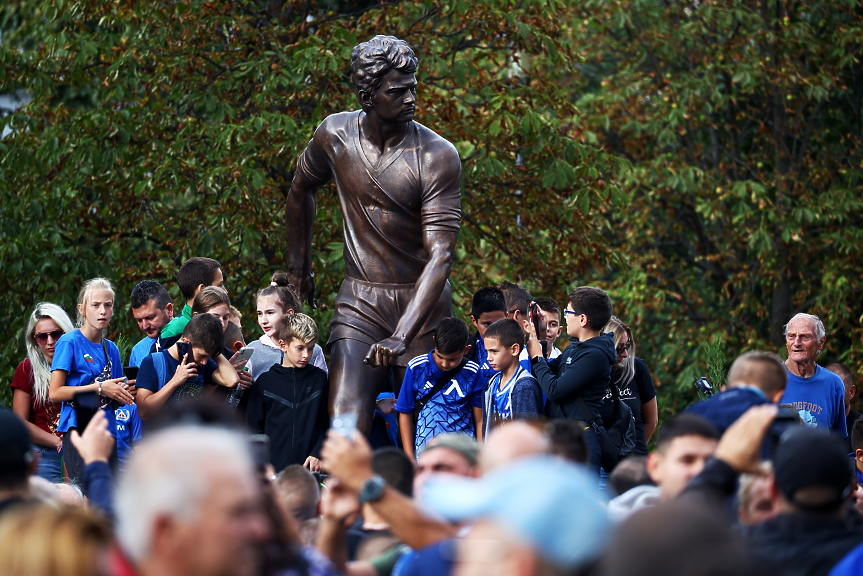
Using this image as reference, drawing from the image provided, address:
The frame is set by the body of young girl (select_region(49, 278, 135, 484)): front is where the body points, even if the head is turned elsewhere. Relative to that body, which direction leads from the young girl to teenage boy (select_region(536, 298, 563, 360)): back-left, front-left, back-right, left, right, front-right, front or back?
front-left

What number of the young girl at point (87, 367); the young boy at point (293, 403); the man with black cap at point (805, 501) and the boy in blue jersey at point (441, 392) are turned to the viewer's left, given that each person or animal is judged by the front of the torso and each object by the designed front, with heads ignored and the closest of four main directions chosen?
0

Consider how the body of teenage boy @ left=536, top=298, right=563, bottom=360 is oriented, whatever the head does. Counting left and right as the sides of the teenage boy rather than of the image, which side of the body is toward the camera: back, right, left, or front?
front

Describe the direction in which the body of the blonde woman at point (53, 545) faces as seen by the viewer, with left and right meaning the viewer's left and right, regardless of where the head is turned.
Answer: facing away from the viewer

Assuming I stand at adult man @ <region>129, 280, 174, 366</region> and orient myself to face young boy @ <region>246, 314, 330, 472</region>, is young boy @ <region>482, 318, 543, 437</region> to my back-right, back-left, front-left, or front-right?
front-left

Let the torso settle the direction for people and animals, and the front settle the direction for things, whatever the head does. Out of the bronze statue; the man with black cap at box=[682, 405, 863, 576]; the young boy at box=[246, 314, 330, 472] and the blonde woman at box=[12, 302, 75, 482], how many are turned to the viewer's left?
0

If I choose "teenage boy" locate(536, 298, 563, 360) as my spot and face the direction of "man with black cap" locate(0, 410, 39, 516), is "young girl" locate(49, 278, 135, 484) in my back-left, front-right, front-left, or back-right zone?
front-right

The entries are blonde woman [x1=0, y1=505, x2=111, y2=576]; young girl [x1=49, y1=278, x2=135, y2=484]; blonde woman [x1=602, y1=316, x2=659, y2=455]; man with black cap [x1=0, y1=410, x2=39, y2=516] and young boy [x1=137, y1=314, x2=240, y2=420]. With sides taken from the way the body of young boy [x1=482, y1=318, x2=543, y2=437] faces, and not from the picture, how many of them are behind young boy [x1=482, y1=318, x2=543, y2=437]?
1

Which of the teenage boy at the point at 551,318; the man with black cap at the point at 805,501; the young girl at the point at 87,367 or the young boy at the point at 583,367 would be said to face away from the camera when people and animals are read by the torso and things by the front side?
the man with black cap

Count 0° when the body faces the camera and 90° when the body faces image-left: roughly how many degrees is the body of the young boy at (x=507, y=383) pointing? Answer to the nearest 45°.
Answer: approximately 45°

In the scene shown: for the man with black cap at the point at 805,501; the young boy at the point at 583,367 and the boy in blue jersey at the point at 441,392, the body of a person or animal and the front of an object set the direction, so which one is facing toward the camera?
the boy in blue jersey

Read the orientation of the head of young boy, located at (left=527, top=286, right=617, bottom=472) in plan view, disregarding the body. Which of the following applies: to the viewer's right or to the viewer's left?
to the viewer's left

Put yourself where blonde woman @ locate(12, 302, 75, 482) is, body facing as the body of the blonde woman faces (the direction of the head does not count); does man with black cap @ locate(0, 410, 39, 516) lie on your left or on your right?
on your right

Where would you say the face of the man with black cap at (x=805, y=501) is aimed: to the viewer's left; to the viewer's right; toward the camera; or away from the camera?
away from the camera

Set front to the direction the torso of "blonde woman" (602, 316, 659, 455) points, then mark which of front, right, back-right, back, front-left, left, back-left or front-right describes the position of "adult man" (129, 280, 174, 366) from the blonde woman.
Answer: front-right

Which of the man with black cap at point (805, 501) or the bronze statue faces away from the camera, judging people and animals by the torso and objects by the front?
the man with black cap

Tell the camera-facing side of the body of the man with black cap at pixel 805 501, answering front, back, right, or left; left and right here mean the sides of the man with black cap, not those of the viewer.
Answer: back
